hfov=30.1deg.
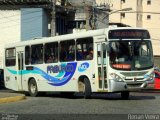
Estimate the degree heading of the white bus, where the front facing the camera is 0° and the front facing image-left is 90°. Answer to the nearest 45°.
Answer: approximately 315°
